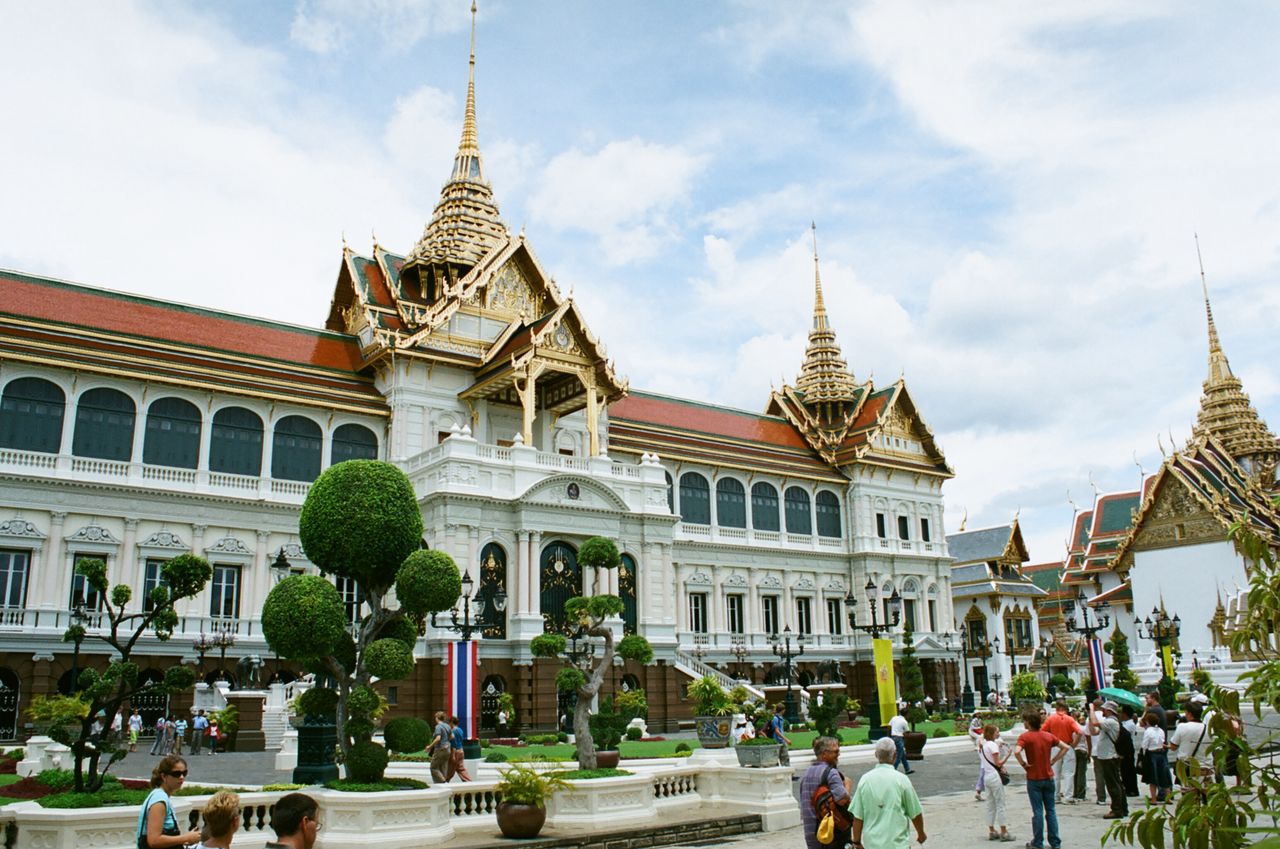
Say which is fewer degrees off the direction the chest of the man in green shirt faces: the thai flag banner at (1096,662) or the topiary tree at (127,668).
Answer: the thai flag banner

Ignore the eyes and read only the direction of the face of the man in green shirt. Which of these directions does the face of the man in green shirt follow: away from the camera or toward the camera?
away from the camera

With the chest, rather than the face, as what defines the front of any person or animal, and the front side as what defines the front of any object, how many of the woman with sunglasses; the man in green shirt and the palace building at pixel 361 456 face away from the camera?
1

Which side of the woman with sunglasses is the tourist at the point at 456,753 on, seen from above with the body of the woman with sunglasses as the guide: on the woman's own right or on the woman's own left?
on the woman's own left

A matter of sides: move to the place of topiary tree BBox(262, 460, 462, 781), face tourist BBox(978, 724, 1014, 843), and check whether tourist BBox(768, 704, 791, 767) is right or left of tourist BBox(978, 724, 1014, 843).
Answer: left

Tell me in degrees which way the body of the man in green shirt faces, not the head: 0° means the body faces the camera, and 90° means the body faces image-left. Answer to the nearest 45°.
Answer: approximately 180°

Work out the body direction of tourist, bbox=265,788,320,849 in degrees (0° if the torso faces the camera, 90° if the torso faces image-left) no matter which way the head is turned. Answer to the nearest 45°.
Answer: approximately 225°

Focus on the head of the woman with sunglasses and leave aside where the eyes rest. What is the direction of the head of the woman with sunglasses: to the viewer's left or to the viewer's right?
to the viewer's right

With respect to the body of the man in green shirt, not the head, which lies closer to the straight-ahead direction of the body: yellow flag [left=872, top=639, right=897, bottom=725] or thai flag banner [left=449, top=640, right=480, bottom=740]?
the yellow flag

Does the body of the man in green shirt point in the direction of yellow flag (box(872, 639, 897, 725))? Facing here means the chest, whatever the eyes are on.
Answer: yes
